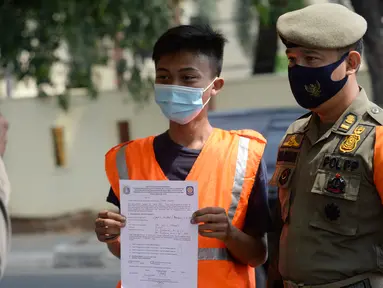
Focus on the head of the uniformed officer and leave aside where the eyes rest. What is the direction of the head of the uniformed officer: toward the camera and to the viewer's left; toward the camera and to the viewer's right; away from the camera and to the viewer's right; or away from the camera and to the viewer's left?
toward the camera and to the viewer's left

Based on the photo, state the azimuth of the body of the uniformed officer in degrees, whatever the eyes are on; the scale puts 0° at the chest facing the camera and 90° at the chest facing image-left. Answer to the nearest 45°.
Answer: approximately 45°

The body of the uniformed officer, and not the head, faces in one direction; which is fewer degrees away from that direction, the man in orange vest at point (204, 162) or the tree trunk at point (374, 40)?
the man in orange vest

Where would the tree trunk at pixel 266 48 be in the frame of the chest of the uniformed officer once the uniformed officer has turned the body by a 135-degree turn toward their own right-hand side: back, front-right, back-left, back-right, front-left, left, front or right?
front

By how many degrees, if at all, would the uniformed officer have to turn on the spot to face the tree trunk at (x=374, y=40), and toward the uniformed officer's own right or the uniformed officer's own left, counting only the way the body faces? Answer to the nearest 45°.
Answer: approximately 135° to the uniformed officer's own right
